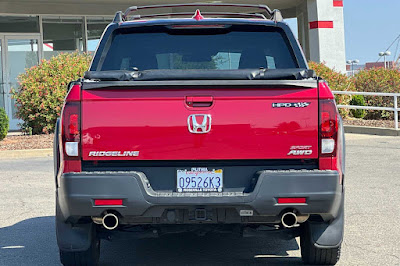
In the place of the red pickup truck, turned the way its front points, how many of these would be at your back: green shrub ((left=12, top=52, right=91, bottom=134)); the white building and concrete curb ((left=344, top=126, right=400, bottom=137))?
0

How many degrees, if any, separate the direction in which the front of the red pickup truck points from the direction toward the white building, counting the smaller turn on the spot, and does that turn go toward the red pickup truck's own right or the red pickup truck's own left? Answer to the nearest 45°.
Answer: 0° — it already faces it

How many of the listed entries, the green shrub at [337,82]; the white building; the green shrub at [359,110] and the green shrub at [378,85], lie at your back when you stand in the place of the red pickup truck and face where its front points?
0

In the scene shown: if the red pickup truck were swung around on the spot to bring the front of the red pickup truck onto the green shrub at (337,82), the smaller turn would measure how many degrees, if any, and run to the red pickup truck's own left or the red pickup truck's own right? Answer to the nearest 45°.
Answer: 0° — it already faces it

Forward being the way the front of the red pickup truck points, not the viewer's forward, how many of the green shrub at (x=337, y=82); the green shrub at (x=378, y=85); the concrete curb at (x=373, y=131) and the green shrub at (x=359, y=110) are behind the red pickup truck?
0

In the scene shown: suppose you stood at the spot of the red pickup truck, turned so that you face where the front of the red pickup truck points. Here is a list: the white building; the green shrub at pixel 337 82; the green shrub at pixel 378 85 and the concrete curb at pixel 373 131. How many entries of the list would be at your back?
0

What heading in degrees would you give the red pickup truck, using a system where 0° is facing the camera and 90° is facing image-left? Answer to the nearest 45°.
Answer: approximately 180°

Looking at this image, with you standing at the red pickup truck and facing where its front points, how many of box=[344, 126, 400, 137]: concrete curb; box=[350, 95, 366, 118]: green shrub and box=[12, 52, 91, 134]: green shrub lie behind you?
0

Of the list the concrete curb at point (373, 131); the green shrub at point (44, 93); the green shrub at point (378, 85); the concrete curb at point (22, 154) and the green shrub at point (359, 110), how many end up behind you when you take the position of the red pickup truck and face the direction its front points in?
0
